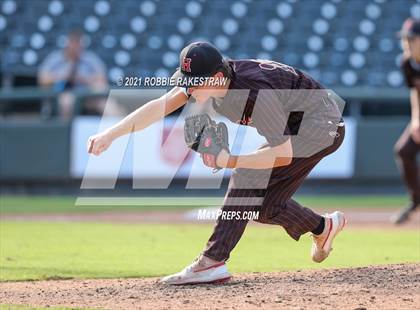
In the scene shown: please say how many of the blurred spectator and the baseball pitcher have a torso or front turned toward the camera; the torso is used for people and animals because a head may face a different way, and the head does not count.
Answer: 1

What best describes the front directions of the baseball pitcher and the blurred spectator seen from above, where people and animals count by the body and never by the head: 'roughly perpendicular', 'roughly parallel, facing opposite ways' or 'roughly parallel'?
roughly perpendicular

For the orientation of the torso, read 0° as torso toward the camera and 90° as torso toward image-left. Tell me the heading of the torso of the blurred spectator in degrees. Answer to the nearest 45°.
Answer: approximately 0°

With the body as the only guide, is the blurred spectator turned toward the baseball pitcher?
yes

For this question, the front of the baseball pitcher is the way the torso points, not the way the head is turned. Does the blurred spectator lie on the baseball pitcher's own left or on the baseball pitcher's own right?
on the baseball pitcher's own right

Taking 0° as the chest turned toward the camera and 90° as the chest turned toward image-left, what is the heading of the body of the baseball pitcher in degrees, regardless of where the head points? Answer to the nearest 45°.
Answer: approximately 90°

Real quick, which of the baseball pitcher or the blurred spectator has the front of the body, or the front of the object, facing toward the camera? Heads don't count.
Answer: the blurred spectator

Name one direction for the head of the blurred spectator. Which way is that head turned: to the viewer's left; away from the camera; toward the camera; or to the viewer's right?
toward the camera
